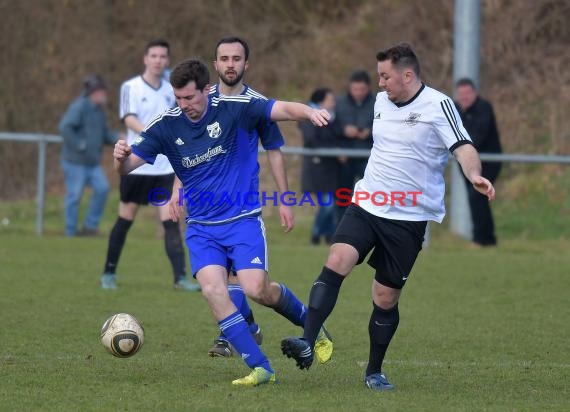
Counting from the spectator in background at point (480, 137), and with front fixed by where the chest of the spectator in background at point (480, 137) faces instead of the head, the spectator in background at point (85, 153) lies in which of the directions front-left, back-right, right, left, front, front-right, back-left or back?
front-right

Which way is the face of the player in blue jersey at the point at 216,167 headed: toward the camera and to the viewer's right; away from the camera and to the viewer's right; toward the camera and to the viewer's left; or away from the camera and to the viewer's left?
toward the camera and to the viewer's left

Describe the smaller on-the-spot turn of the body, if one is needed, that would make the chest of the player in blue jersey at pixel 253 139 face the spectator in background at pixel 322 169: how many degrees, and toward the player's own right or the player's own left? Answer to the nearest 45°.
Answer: approximately 180°

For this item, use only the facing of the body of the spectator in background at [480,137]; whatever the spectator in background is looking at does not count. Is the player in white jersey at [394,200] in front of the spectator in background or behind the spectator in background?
in front

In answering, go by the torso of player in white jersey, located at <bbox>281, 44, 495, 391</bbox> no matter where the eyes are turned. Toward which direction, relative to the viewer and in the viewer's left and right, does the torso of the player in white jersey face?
facing the viewer and to the left of the viewer

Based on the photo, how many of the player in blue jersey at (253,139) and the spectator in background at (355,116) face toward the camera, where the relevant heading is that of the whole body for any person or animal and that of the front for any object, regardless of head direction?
2

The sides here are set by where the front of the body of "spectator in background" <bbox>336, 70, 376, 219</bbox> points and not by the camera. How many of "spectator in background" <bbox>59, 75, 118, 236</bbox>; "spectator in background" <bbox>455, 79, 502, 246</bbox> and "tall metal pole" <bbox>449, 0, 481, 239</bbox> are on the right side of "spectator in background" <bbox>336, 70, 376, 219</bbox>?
1

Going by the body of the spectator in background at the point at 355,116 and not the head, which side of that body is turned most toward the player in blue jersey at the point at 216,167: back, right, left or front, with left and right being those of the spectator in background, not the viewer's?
front

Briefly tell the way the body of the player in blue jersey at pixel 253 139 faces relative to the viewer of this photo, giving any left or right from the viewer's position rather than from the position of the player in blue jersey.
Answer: facing the viewer
